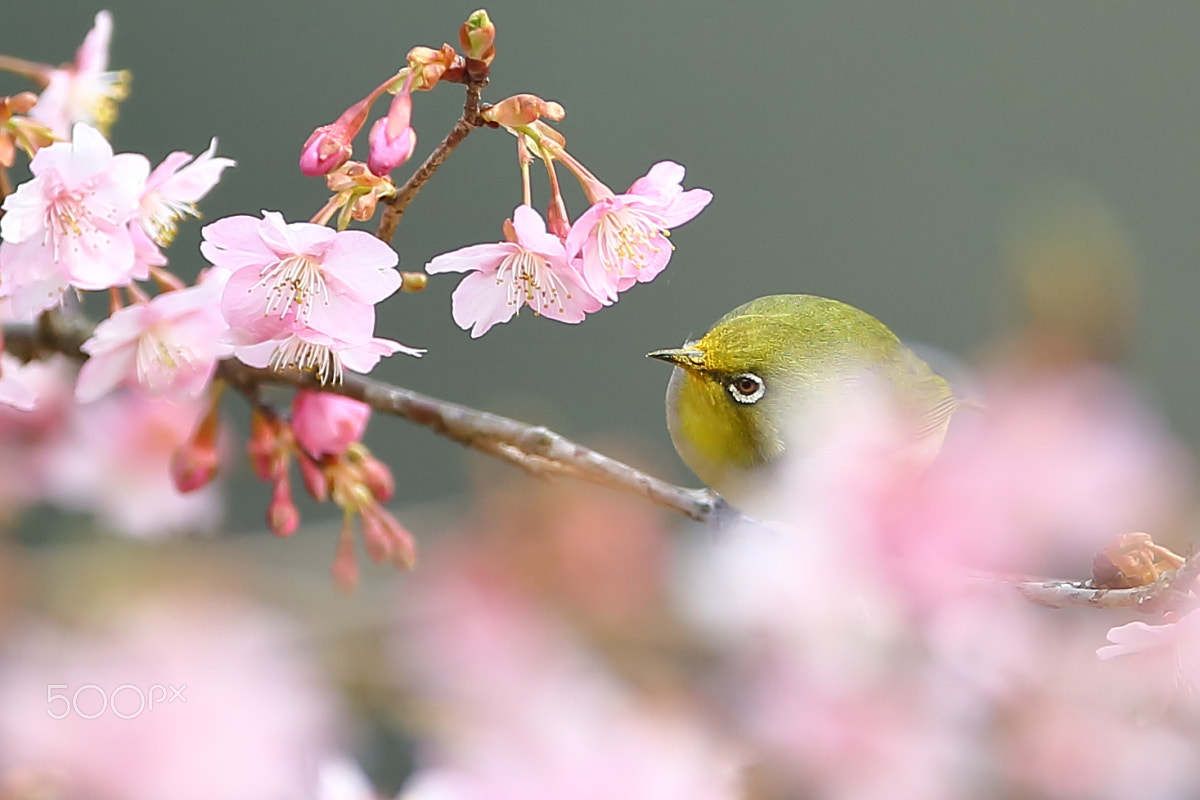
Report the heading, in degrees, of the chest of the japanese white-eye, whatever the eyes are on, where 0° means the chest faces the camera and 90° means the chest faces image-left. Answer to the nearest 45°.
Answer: approximately 90°
